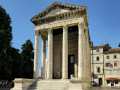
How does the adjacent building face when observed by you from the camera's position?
facing the viewer

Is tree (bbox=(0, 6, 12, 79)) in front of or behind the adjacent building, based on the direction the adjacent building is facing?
in front

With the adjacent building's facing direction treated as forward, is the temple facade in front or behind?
in front

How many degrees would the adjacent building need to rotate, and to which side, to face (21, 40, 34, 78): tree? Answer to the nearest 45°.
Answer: approximately 45° to its right
